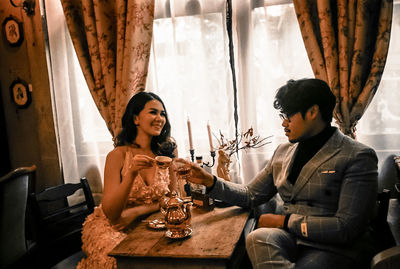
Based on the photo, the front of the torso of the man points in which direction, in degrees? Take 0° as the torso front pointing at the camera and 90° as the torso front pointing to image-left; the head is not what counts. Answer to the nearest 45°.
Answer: approximately 45°

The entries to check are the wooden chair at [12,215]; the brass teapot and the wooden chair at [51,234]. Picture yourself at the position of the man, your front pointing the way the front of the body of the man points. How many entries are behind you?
0

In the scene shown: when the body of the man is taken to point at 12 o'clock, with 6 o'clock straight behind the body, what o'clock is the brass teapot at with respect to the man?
The brass teapot is roughly at 1 o'clock from the man.

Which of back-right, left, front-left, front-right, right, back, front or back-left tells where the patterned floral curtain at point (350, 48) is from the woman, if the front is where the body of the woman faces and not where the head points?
front-left

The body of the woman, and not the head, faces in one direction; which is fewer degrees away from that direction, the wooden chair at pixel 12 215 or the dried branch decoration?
the dried branch decoration

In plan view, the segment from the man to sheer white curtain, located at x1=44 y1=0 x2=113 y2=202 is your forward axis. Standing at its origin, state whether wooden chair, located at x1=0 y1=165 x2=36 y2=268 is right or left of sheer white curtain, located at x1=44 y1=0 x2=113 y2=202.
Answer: left

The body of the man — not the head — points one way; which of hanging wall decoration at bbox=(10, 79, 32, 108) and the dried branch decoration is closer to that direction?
the hanging wall decoration

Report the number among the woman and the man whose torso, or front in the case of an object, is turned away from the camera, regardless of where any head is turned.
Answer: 0

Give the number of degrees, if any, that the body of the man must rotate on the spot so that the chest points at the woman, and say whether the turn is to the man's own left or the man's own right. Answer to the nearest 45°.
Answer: approximately 45° to the man's own right

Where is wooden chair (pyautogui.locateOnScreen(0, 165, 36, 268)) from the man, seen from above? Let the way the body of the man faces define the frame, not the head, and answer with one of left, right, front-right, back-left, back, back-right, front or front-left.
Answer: front-right

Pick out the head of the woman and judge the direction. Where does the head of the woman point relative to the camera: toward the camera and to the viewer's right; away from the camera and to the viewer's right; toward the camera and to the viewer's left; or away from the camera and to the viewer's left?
toward the camera and to the viewer's right

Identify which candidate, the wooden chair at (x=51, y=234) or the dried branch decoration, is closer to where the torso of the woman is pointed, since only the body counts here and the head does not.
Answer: the dried branch decoration

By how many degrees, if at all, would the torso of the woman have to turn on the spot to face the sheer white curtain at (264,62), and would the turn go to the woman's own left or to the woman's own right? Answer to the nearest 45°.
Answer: approximately 45° to the woman's own left

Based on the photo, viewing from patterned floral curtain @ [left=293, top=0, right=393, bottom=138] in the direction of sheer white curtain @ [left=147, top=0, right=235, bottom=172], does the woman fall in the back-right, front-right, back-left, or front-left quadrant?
front-left

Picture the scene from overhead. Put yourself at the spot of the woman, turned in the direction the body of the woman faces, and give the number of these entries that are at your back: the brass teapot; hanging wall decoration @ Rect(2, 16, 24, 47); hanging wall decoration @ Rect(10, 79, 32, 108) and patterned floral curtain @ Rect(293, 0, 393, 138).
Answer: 2

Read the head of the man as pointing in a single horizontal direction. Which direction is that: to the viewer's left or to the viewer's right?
to the viewer's left

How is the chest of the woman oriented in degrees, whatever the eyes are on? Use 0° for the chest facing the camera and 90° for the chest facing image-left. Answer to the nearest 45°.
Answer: approximately 315°

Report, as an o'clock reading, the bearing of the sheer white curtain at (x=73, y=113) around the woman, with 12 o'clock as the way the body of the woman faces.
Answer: The sheer white curtain is roughly at 7 o'clock from the woman.
